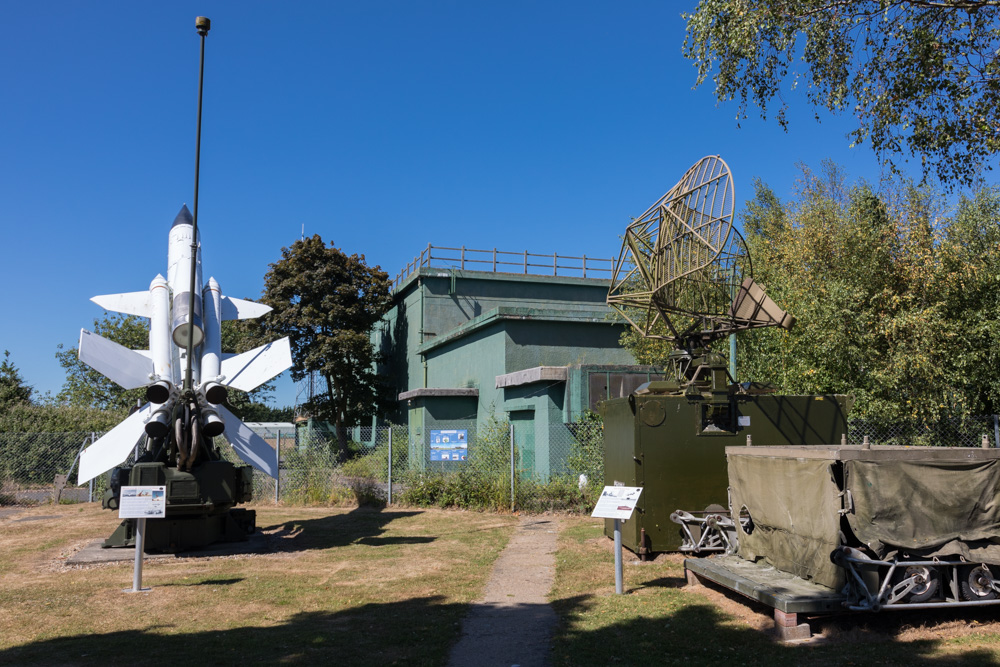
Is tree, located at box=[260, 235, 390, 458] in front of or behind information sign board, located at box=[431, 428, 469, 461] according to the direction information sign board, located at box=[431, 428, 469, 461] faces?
behind

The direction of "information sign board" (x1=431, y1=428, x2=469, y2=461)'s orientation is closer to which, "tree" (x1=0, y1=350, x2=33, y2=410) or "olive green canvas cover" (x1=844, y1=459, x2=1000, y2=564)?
the olive green canvas cover

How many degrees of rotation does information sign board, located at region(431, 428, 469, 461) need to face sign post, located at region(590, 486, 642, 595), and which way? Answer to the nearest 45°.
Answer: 0° — it already faces it

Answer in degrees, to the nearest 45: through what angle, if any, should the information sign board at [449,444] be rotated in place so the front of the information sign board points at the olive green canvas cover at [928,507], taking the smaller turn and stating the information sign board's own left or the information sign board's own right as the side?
0° — it already faces it

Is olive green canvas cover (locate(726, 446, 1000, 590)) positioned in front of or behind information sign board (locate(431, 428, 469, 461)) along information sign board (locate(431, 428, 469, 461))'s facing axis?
in front

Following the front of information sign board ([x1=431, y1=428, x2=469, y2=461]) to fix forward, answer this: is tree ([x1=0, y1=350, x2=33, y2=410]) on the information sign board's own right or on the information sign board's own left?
on the information sign board's own right

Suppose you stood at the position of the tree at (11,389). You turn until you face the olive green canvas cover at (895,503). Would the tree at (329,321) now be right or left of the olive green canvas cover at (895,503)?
left

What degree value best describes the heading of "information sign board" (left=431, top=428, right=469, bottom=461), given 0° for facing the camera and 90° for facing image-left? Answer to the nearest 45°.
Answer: approximately 0°
